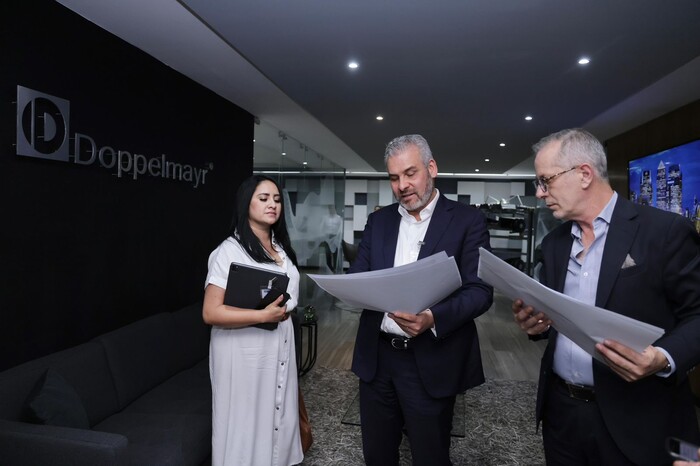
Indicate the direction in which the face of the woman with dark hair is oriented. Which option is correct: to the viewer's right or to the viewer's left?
to the viewer's right

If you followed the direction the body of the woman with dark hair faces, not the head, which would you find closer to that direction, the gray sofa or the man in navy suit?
the man in navy suit

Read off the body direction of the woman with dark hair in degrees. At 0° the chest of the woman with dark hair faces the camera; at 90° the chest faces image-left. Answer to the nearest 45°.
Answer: approximately 315°

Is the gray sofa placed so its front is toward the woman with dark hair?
yes

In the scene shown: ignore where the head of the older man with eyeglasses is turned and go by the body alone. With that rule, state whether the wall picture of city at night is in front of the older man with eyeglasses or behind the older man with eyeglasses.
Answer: behind

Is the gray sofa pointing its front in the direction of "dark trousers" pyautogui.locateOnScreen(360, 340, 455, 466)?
yes

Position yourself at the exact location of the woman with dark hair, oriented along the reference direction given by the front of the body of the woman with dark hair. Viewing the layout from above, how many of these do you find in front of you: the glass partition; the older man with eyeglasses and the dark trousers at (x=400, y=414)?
2

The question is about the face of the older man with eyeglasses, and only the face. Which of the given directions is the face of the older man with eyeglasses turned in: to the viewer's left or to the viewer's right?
to the viewer's left

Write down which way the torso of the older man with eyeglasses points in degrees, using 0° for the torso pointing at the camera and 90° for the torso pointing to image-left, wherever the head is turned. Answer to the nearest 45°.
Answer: approximately 45°
